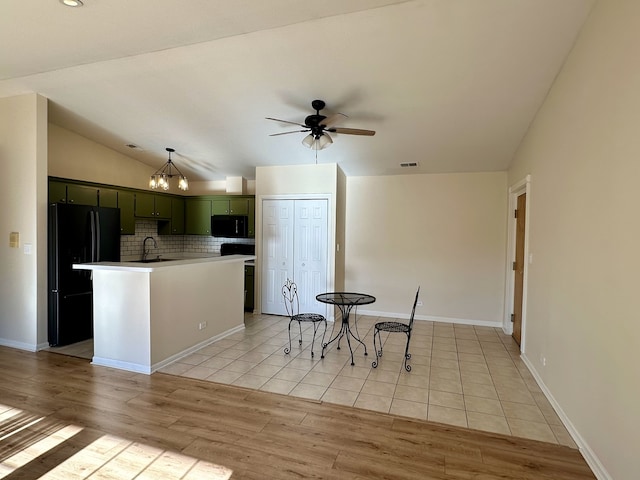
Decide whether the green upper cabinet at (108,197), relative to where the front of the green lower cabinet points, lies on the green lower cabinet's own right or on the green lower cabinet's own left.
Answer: on the green lower cabinet's own right

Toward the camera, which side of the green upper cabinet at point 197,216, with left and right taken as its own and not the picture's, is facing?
front

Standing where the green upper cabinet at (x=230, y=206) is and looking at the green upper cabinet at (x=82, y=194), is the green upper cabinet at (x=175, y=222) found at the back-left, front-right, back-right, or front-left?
front-right

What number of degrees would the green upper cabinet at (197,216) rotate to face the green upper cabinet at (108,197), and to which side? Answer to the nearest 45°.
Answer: approximately 45° to its right

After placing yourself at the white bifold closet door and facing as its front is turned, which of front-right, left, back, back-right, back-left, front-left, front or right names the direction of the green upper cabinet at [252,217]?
back-right

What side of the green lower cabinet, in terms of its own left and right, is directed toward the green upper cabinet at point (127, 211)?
right

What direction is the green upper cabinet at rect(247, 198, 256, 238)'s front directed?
toward the camera
